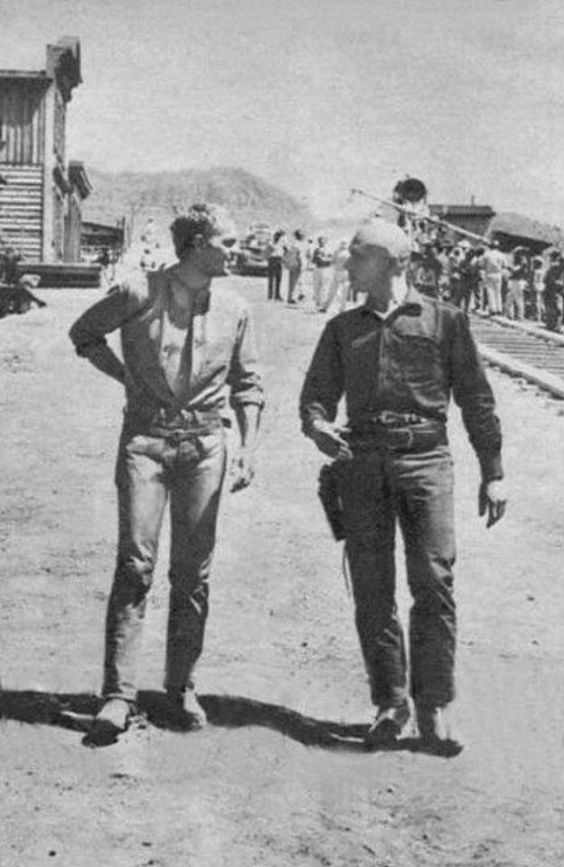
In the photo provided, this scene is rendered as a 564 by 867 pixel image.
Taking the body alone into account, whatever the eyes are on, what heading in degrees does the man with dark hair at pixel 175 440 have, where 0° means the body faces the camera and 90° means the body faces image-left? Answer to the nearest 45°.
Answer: approximately 0°

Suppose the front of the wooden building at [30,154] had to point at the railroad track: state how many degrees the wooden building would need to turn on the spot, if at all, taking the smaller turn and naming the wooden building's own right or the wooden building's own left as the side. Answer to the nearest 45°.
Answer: approximately 45° to the wooden building's own right

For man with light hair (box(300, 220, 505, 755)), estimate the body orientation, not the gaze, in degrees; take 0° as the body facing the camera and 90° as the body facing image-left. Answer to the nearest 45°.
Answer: approximately 0°

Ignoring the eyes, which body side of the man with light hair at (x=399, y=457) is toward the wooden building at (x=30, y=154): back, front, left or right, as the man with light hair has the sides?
back

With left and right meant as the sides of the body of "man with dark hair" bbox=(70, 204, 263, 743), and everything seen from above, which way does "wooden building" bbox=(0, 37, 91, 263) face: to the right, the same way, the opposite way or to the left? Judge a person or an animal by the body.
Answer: to the left

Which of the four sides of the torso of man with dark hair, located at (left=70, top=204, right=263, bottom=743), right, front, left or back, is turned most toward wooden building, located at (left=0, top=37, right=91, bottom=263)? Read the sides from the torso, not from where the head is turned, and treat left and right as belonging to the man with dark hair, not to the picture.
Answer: back

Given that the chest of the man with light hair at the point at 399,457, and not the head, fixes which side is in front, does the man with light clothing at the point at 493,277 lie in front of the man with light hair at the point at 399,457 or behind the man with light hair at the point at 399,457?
behind

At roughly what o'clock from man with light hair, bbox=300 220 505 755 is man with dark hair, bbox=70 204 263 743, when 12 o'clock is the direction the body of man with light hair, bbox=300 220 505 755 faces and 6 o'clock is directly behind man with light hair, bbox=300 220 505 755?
man with dark hair, bbox=70 204 263 743 is roughly at 3 o'clock from man with light hair, bbox=300 220 505 755.

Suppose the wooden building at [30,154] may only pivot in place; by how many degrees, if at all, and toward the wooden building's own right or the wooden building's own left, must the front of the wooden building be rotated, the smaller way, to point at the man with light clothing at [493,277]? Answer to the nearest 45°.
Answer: approximately 45° to the wooden building's own right
